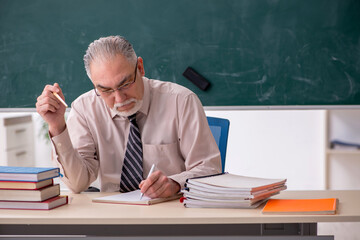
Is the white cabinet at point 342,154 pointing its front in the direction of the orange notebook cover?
yes

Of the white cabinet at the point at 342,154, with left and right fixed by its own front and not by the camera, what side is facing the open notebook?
front

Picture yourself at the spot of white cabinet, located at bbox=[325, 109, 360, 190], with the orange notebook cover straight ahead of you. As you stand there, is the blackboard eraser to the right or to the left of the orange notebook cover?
right

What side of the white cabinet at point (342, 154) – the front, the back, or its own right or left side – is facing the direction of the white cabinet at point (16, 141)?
right

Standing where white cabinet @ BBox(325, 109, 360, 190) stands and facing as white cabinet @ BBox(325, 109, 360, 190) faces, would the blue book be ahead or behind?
ahead

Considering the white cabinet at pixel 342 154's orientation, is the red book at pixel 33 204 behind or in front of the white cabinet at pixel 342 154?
in front

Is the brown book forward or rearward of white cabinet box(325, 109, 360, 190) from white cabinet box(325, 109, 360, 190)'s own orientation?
forward

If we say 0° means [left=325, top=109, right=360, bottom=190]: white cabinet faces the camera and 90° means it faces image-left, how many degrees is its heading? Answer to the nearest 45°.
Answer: approximately 0°
